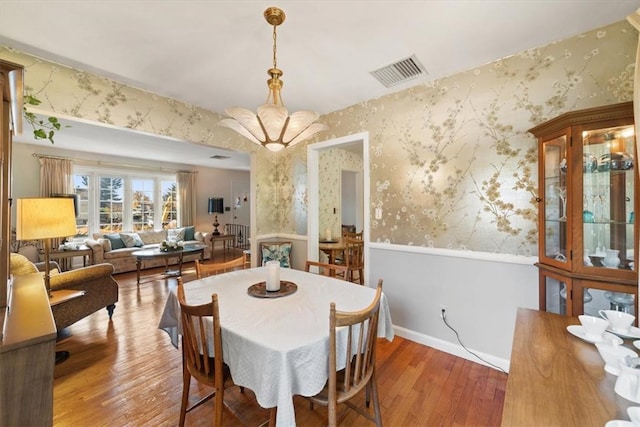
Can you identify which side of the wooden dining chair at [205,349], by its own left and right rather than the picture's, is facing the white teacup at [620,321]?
right

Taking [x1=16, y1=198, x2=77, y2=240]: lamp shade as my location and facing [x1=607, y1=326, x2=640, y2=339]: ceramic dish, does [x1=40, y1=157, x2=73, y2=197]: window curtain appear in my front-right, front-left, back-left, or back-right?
back-left

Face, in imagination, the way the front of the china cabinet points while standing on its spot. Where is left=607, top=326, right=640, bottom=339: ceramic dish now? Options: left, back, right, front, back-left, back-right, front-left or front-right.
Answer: front-left

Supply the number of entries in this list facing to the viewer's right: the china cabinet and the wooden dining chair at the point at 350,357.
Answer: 0

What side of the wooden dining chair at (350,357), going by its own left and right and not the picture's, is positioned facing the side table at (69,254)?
front

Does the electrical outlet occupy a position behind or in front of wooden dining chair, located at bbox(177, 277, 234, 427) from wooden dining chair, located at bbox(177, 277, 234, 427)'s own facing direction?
in front

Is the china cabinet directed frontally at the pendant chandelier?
yes

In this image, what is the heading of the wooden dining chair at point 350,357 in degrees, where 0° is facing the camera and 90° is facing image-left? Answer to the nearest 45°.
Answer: approximately 135°

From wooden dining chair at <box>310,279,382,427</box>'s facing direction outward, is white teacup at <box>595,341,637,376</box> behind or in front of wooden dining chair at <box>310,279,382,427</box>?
behind

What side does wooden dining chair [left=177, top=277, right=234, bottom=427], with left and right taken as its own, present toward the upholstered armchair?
left

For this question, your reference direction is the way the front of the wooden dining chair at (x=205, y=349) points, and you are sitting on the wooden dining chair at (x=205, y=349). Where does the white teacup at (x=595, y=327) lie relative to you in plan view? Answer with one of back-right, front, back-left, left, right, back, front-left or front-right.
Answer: right

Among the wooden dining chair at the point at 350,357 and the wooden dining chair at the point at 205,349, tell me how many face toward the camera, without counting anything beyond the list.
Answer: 0

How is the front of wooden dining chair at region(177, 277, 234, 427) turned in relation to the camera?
facing away from the viewer and to the right of the viewer

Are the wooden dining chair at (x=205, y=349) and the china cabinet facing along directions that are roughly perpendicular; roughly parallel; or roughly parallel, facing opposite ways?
roughly parallel, facing opposite ways
